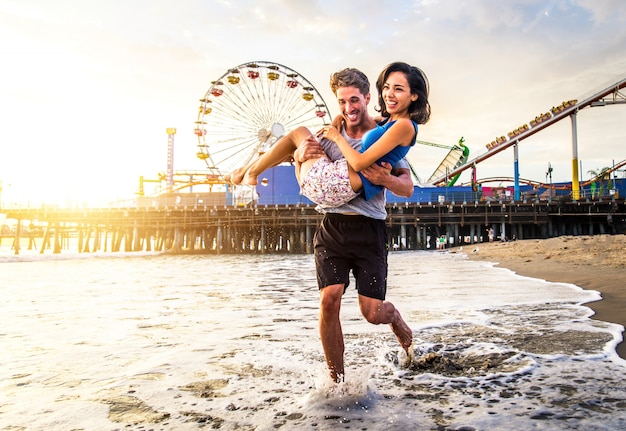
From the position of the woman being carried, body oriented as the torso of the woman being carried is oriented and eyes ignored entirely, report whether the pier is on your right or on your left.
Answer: on your right

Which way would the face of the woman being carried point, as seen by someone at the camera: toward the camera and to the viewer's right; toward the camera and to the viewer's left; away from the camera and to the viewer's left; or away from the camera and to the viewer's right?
toward the camera and to the viewer's left
